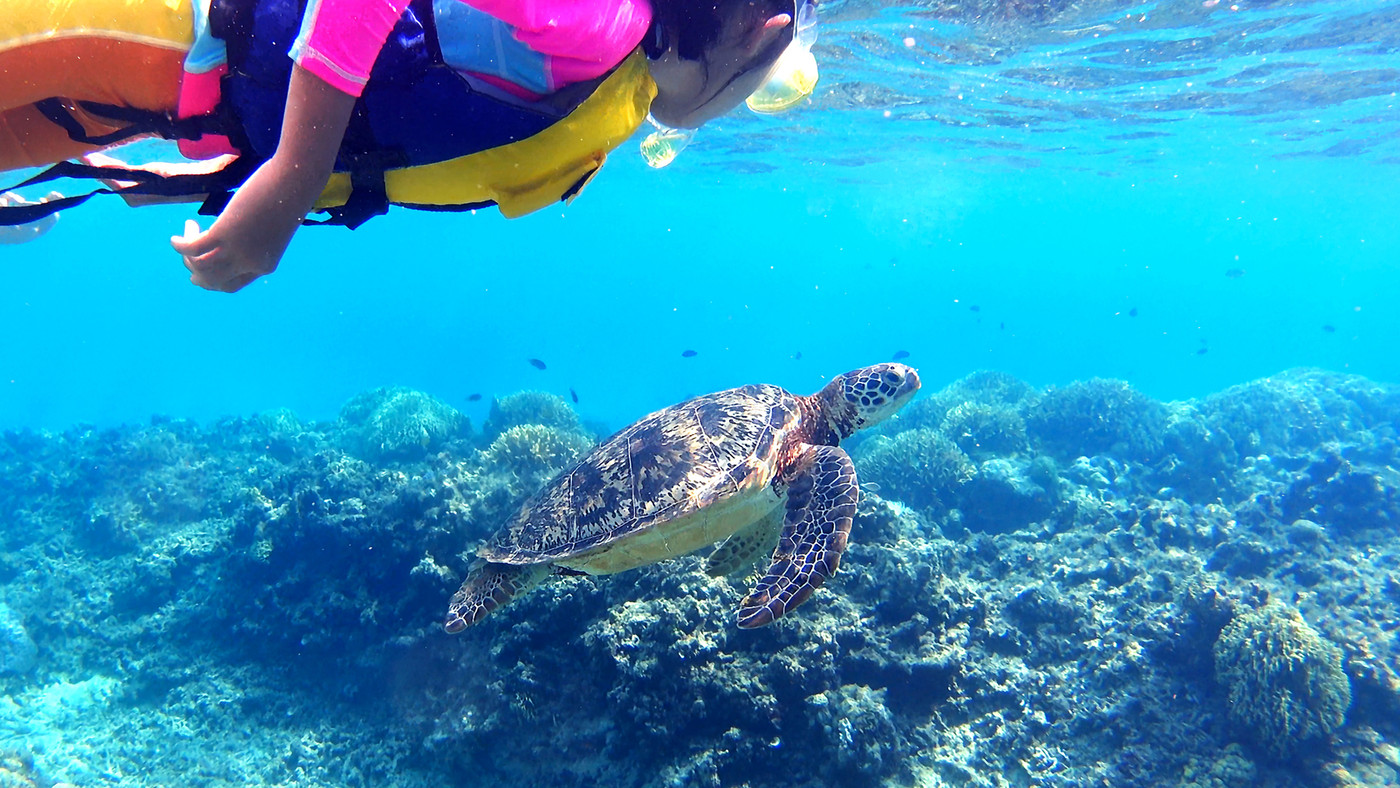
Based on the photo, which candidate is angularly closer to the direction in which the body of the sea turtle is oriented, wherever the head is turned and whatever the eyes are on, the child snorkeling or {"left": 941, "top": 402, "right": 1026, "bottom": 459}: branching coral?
the branching coral

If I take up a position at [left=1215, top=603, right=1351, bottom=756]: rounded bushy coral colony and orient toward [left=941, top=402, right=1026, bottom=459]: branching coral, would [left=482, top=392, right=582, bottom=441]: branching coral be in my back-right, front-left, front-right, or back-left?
front-left

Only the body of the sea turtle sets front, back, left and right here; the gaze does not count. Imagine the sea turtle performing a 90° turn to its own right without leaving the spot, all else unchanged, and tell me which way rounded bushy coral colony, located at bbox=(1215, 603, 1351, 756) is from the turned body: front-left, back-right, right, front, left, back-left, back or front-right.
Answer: left

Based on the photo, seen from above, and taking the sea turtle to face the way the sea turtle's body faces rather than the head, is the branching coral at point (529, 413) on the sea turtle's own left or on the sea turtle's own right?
on the sea turtle's own left

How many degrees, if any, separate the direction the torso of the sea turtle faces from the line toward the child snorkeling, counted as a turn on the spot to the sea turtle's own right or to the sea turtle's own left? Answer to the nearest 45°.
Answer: approximately 90° to the sea turtle's own right

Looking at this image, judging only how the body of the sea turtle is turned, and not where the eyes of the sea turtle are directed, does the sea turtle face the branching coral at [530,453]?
no

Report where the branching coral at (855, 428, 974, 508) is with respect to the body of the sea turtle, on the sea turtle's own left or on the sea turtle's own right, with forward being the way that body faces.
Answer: on the sea turtle's own left

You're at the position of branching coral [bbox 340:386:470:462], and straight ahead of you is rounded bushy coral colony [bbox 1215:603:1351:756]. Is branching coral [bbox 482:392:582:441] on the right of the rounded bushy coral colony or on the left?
left

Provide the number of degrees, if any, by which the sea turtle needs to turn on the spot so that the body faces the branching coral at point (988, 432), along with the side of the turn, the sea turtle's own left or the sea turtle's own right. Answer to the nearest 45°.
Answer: approximately 45° to the sea turtle's own left

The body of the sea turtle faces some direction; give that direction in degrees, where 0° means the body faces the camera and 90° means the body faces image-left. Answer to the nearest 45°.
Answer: approximately 270°

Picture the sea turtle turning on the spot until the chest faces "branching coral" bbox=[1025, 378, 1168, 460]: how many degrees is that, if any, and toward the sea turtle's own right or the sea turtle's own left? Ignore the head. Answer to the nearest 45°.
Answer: approximately 45° to the sea turtle's own left
